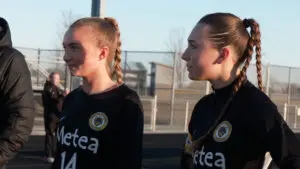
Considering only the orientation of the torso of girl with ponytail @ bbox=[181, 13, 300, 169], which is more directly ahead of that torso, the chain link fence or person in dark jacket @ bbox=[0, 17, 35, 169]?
the person in dark jacket

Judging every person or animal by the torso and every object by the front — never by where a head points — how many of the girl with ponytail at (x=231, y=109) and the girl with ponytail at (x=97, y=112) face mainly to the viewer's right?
0

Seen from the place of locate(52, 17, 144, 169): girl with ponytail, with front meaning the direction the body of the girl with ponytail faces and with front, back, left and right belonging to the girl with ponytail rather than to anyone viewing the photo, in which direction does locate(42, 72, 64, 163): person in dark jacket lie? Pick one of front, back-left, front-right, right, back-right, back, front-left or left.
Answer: back-right

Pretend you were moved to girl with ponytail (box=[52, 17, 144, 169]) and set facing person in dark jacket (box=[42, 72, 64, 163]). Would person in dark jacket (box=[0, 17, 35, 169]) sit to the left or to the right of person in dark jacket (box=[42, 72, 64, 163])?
left

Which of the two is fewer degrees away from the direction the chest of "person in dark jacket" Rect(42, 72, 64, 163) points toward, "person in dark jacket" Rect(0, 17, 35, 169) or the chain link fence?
the person in dark jacket

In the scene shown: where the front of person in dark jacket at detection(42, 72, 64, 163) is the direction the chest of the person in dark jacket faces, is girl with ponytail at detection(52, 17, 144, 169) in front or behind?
in front

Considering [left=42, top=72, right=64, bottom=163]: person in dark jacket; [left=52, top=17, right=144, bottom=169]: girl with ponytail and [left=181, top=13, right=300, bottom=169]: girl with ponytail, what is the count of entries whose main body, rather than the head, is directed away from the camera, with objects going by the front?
0
